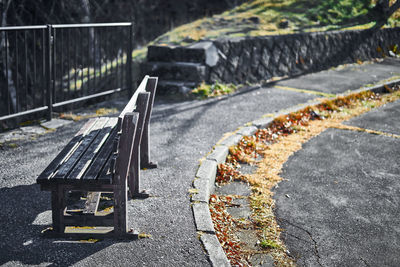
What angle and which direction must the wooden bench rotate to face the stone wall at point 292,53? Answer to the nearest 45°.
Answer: approximately 135° to its right

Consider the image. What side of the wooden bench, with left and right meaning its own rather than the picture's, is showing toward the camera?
left
